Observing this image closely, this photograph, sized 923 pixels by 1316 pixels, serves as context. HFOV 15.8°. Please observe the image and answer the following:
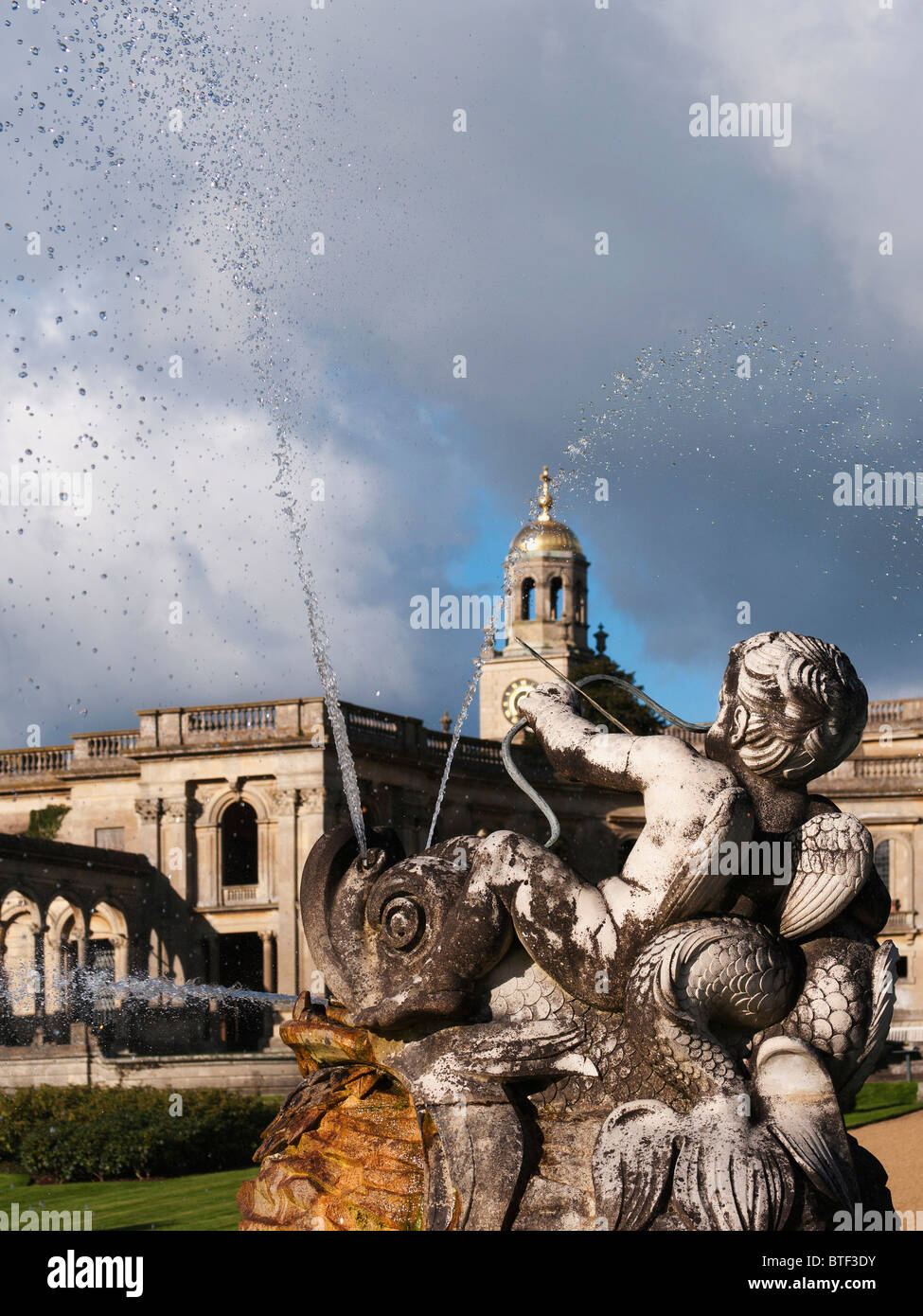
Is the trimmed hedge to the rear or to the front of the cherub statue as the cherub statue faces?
to the front

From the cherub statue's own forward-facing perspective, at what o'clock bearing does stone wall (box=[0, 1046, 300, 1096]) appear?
The stone wall is roughly at 1 o'clock from the cherub statue.

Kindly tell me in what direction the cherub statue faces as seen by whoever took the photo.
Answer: facing away from the viewer and to the left of the viewer
